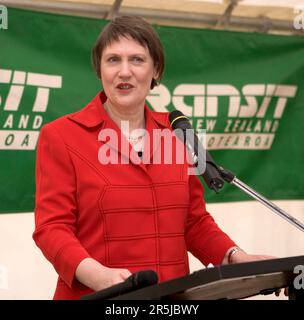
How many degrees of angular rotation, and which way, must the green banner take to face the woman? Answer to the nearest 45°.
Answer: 0° — it already faces them

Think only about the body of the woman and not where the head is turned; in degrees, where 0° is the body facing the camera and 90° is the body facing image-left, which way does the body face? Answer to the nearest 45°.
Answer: approximately 315°

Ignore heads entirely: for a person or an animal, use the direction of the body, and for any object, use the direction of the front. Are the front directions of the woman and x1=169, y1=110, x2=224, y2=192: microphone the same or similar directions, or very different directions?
very different directions

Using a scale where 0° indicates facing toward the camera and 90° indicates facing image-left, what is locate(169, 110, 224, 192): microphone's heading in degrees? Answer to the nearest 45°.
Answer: approximately 135°

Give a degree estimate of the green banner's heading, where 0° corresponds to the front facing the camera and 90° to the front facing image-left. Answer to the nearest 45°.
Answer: approximately 0°
